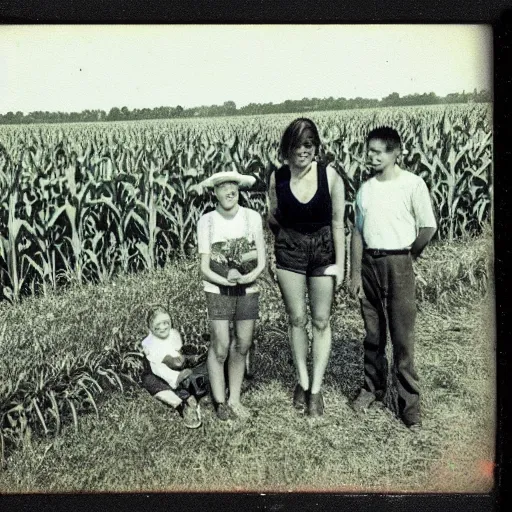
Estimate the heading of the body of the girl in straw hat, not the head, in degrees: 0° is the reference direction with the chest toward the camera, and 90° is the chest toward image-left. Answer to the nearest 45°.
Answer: approximately 0°

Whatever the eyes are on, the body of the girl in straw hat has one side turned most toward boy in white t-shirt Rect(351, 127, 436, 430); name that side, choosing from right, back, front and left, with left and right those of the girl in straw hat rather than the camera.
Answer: left

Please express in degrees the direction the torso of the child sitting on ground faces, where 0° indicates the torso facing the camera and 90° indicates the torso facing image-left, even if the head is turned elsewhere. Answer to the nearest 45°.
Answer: approximately 315°
